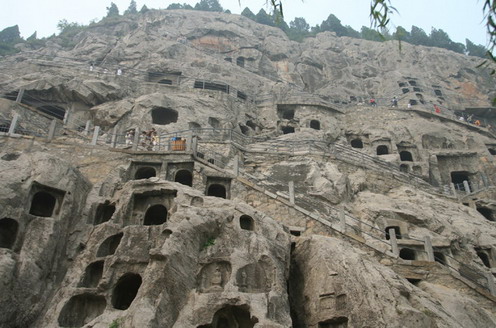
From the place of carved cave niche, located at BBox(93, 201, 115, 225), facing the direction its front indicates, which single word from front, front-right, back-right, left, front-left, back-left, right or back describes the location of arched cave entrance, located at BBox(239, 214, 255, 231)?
front-left

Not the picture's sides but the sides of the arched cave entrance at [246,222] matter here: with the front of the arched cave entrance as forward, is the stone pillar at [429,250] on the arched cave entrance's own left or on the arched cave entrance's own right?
on the arched cave entrance's own left

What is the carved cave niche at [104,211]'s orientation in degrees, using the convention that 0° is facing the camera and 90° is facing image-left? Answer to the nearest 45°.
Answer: approximately 0°
